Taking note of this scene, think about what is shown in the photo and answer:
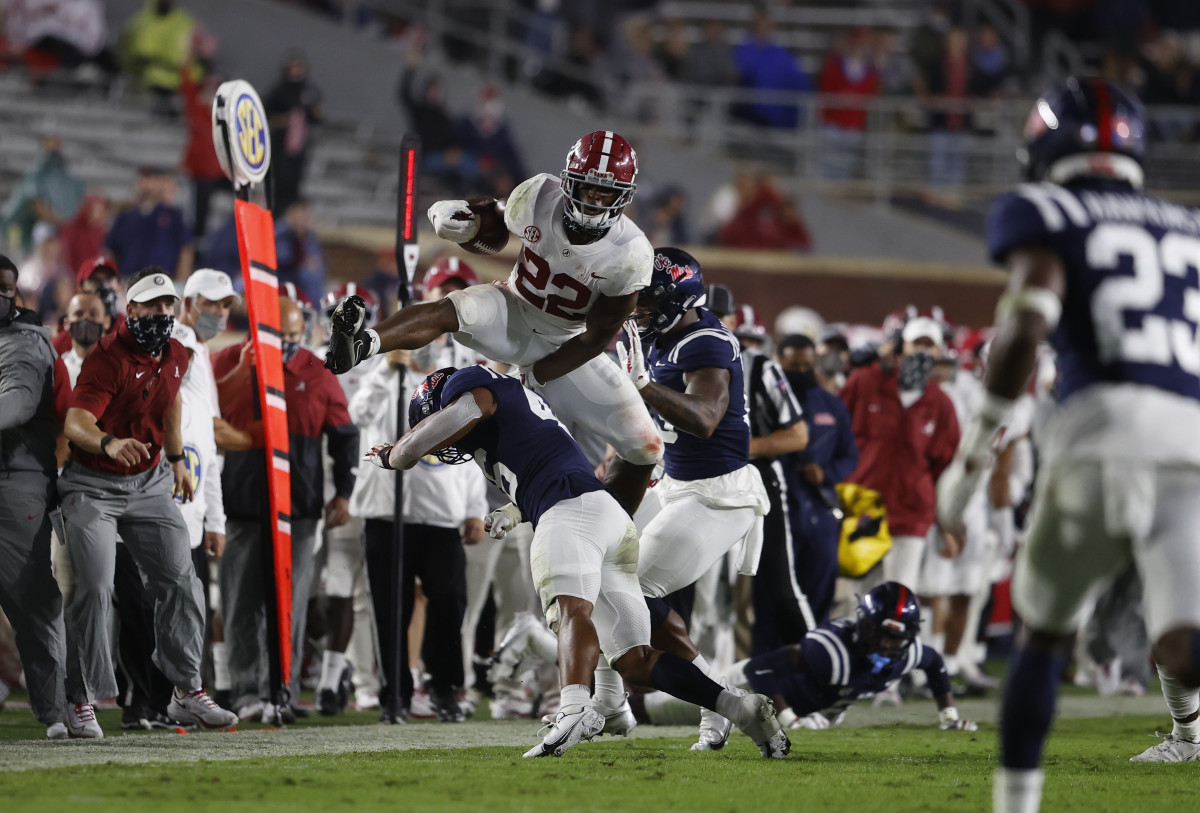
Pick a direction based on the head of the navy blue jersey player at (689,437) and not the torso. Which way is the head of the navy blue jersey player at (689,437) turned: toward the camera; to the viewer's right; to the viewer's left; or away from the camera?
to the viewer's left

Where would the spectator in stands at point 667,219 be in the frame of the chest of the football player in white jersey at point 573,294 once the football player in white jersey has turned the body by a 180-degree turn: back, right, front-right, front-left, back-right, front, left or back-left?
front

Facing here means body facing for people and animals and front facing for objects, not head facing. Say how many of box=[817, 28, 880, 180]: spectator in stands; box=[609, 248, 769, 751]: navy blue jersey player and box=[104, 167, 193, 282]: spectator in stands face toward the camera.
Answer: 2

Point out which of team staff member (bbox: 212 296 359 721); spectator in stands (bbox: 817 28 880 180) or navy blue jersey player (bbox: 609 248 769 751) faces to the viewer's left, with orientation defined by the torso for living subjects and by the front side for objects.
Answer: the navy blue jersey player

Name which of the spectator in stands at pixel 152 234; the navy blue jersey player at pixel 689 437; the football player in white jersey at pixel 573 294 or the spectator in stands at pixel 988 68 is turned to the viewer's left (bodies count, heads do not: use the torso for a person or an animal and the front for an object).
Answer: the navy blue jersey player

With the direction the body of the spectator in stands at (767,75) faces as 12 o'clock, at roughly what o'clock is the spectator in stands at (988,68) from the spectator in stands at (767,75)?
the spectator in stands at (988,68) is roughly at 9 o'clock from the spectator in stands at (767,75).

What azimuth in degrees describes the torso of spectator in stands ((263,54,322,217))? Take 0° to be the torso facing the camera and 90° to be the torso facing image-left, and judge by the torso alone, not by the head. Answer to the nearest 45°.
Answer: approximately 0°

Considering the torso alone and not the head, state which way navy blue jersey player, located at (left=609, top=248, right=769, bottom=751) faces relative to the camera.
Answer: to the viewer's left

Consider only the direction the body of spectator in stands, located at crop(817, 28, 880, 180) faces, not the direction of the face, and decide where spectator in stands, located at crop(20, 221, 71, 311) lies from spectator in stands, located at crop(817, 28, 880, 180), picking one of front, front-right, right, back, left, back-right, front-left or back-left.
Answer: front-right

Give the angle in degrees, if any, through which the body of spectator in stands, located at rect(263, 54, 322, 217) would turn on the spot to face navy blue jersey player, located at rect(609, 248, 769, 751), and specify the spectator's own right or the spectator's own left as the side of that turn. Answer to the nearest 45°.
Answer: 0° — they already face them

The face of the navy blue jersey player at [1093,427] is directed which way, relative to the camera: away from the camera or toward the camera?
away from the camera
